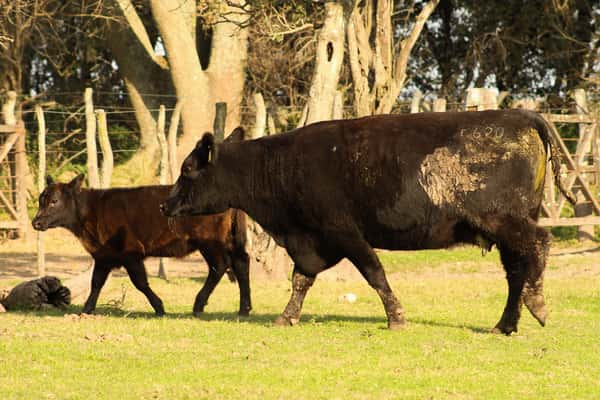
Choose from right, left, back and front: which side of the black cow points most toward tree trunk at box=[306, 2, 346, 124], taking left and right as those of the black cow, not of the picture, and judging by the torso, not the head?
right

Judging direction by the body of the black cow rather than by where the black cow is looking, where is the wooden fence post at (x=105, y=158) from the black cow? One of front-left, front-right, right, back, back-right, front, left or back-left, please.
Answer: front-right

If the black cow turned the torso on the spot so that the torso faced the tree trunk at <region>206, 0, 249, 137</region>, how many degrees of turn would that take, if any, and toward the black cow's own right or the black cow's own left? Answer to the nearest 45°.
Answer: approximately 90° to the black cow's own right

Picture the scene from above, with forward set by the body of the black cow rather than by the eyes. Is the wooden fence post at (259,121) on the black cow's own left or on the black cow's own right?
on the black cow's own right

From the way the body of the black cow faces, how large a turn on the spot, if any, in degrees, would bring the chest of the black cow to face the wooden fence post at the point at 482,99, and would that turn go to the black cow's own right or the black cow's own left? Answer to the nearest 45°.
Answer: approximately 90° to the black cow's own right

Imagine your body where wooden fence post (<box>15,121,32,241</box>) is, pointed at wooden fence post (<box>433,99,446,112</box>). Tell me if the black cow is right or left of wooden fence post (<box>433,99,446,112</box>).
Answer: right

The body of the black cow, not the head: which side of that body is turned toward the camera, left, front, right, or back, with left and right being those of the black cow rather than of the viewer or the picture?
left

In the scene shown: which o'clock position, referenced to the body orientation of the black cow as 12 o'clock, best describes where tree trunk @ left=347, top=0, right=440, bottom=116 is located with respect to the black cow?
The tree trunk is roughly at 3 o'clock from the black cow.

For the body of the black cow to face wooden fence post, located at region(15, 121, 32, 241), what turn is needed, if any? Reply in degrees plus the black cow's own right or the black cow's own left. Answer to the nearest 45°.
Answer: approximately 45° to the black cow's own right

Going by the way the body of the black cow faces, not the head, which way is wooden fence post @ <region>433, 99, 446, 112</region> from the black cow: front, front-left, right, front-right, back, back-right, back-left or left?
right

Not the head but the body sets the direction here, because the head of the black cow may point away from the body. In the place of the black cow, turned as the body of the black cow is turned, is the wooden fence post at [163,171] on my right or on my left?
on my right

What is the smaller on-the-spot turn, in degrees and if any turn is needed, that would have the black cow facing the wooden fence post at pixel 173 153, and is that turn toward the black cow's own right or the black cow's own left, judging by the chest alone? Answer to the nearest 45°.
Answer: approximately 45° to the black cow's own right
